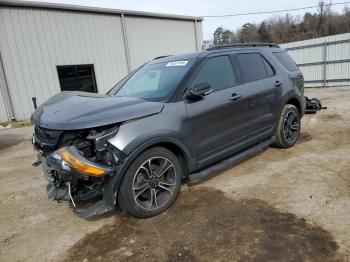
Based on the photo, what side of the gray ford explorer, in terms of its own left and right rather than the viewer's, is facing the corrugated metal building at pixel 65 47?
right

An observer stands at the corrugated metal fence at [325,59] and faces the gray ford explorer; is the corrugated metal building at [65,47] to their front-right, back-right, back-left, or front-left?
front-right

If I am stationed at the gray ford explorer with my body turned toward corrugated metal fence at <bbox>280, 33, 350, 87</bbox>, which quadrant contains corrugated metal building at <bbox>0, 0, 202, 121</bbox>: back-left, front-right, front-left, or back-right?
front-left

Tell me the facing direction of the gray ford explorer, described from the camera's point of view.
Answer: facing the viewer and to the left of the viewer

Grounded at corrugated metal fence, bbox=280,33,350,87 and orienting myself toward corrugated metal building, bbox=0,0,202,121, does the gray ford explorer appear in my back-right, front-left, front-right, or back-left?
front-left

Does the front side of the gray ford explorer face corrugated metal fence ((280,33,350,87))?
no
